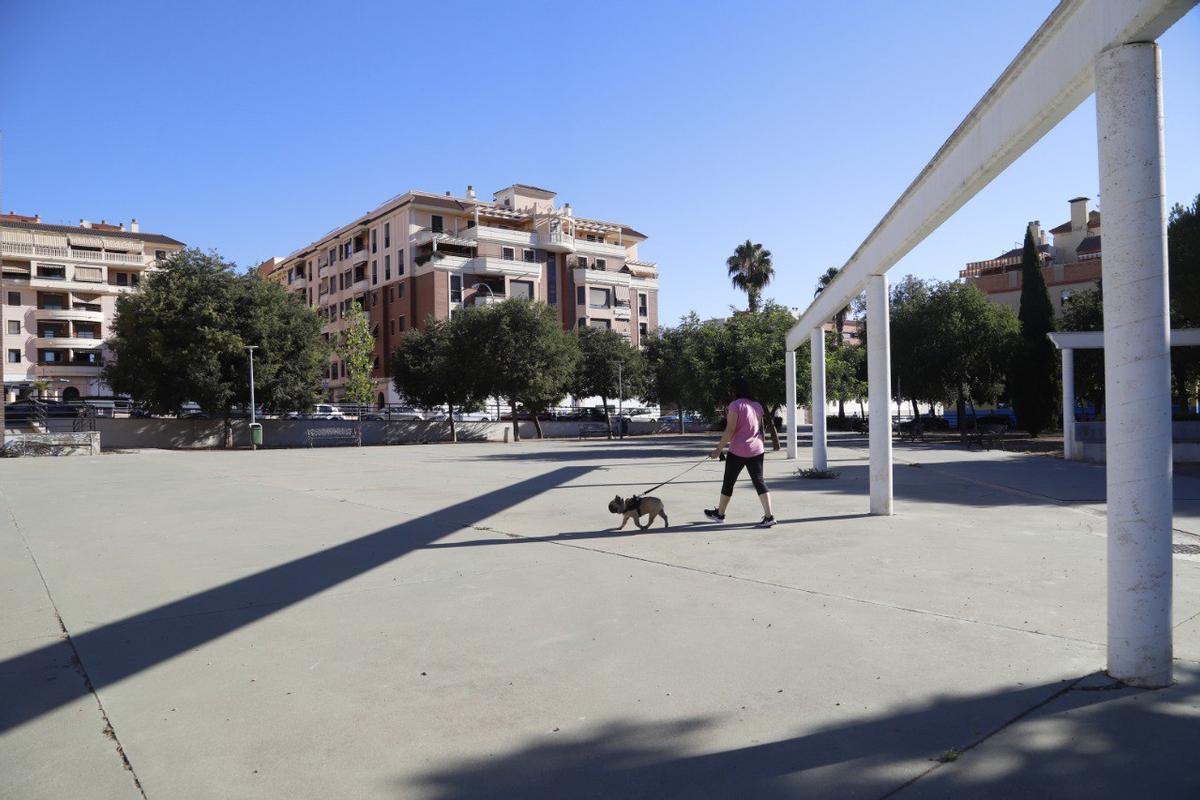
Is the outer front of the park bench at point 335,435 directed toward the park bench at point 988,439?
no

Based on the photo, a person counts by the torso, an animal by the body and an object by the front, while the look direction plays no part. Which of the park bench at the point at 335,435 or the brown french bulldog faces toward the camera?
the park bench

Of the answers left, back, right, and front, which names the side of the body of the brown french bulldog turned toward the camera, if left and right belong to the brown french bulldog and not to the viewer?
left

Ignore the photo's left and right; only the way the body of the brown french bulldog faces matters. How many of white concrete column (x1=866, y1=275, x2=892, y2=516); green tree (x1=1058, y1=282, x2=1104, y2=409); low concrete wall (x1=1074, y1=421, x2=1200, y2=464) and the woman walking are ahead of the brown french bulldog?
0

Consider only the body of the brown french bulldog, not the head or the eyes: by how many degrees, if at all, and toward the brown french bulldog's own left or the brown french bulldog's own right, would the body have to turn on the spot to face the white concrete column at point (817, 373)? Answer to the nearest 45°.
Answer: approximately 135° to the brown french bulldog's own right

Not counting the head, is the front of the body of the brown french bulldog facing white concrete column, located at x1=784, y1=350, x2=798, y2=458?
no

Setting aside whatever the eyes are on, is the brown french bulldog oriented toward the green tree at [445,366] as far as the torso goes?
no

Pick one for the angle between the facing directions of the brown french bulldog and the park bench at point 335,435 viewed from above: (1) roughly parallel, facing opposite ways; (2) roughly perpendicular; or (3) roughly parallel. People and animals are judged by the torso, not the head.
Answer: roughly perpendicular

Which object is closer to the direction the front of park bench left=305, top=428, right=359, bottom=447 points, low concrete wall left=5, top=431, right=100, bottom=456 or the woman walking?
the woman walking

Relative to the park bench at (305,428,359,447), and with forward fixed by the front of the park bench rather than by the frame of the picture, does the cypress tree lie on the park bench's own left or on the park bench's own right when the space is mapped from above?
on the park bench's own left

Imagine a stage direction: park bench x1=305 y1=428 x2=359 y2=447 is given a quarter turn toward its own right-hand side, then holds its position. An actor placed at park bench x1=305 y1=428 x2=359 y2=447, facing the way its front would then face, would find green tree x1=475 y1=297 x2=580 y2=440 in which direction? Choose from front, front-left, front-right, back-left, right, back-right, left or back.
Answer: back

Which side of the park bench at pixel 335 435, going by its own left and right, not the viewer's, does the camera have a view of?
front

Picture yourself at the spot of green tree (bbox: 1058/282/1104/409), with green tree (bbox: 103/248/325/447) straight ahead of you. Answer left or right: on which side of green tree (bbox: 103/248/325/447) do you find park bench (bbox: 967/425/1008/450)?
left

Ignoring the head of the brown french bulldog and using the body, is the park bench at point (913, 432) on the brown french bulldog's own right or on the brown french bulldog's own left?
on the brown french bulldog's own right

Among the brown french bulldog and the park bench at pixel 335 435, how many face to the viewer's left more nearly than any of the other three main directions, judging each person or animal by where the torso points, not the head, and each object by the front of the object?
1
